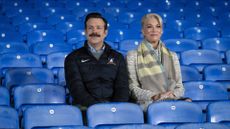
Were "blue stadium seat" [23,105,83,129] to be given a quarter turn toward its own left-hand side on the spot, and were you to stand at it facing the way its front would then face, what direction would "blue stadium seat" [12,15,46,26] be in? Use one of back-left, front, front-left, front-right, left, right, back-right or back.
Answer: left

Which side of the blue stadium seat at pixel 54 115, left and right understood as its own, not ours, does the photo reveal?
front

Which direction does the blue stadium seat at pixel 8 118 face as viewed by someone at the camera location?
facing the viewer

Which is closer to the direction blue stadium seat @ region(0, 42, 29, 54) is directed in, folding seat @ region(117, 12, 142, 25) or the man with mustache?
the man with mustache

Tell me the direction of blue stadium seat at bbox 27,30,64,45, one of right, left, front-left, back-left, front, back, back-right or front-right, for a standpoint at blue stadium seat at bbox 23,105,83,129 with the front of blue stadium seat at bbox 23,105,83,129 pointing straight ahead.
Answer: back

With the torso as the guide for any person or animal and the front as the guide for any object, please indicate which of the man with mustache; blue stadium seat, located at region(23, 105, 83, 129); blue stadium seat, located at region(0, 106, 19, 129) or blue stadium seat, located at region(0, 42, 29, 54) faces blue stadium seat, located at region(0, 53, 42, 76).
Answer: blue stadium seat, located at region(0, 42, 29, 54)

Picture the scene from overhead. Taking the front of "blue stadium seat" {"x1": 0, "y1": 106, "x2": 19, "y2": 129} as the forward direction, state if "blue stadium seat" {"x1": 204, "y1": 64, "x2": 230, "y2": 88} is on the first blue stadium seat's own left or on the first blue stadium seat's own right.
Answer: on the first blue stadium seat's own left

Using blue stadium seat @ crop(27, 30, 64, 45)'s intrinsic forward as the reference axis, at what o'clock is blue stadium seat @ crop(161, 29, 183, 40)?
blue stadium seat @ crop(161, 29, 183, 40) is roughly at 9 o'clock from blue stadium seat @ crop(27, 30, 64, 45).

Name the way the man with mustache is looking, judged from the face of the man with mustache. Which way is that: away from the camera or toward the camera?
toward the camera

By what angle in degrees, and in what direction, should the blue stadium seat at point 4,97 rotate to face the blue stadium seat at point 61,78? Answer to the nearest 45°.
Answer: approximately 135° to its left

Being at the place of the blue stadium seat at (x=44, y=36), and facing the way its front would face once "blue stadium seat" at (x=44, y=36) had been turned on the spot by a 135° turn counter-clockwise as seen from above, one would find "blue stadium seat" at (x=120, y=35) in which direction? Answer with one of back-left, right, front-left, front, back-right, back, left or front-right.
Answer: front-right

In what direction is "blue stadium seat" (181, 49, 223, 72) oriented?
toward the camera

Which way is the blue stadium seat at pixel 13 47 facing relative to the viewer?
toward the camera

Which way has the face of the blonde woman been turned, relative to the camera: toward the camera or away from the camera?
toward the camera

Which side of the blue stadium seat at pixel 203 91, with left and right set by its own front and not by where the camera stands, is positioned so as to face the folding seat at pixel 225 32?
back

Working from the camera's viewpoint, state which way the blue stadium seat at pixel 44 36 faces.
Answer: facing the viewer

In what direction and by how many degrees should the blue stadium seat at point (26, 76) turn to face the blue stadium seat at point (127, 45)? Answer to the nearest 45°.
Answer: approximately 135° to its left

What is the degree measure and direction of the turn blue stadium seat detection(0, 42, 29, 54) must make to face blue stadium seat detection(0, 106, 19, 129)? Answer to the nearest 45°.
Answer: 0° — it already faces it

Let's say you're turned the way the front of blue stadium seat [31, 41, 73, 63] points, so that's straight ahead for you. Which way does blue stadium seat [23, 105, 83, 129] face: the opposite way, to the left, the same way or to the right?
the same way

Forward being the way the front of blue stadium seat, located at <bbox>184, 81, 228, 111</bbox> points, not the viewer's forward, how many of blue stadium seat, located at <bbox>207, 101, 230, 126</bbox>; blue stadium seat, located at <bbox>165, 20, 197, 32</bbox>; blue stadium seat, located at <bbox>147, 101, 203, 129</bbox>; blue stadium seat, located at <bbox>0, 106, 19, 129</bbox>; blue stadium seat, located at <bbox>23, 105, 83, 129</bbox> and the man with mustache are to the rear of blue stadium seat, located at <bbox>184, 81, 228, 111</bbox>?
1
